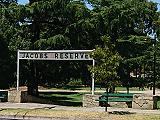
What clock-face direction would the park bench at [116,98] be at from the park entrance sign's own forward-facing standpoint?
The park bench is roughly at 10 o'clock from the park entrance sign.

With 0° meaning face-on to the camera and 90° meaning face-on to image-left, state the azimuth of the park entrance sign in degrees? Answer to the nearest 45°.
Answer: approximately 0°
